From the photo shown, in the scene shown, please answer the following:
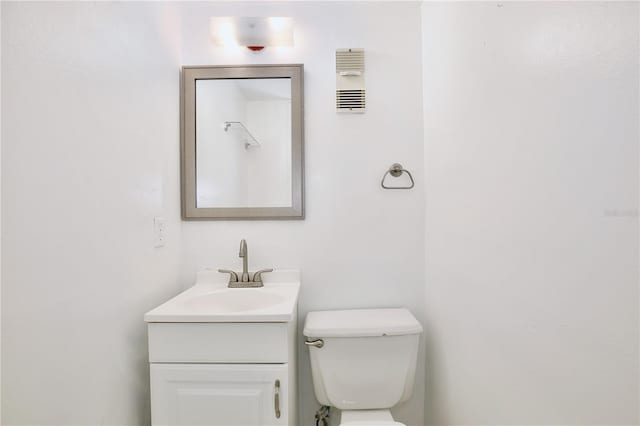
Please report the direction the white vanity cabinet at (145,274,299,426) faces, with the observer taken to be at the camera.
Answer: facing the viewer

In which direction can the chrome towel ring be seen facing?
toward the camera

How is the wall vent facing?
toward the camera

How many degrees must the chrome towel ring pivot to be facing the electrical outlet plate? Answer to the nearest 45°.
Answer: approximately 45° to its right
